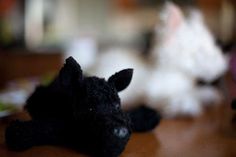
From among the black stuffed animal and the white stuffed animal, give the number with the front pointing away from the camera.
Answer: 0

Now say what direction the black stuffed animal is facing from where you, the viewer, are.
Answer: facing the viewer and to the right of the viewer

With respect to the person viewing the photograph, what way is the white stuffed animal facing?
facing to the right of the viewer
